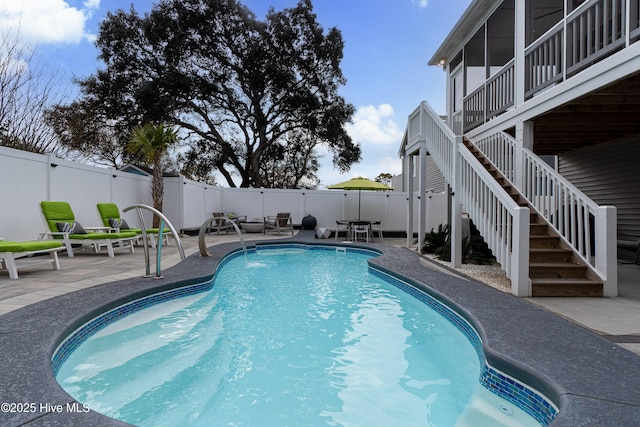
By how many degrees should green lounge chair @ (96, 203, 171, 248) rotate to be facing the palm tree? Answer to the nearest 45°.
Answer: approximately 90° to its left

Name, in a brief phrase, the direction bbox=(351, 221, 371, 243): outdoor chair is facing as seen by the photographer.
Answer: facing away from the viewer

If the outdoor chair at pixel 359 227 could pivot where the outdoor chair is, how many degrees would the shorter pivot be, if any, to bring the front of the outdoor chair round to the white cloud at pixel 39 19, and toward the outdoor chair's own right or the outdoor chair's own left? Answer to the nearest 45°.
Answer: approximately 90° to the outdoor chair's own left

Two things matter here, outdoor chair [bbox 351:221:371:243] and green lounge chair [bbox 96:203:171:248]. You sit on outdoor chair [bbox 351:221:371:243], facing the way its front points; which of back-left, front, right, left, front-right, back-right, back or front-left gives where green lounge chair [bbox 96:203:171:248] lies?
back-left

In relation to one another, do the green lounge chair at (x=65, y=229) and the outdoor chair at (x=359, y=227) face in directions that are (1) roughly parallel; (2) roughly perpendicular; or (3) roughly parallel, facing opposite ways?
roughly perpendicular

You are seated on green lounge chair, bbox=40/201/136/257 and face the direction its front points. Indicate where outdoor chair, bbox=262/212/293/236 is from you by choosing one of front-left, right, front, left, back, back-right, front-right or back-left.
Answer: left

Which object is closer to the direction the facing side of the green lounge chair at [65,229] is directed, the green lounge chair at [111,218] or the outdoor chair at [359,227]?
the outdoor chair

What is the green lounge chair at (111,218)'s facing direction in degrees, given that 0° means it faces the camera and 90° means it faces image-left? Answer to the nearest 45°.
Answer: approximately 315°

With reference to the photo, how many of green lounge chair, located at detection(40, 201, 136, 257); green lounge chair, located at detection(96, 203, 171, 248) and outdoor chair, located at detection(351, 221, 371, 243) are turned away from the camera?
1

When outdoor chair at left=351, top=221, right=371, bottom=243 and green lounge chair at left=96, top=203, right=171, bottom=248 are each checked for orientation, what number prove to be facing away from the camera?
1

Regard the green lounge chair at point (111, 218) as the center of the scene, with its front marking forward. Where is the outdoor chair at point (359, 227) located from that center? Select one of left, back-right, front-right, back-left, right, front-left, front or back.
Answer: front-left

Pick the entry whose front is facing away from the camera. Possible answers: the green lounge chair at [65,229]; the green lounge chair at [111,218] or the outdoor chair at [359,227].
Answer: the outdoor chair

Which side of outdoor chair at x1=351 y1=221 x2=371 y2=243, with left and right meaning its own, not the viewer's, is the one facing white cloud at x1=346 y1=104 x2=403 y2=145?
front

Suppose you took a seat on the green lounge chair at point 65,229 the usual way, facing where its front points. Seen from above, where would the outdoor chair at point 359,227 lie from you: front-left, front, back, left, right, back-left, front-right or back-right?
front-left

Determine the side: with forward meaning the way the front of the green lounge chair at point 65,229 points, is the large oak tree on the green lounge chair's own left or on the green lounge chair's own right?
on the green lounge chair's own left

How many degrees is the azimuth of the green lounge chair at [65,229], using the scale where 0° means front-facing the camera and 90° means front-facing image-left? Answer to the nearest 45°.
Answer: approximately 315°

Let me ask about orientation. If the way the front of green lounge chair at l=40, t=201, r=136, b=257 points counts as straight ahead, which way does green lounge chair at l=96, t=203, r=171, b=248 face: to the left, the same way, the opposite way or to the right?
the same way

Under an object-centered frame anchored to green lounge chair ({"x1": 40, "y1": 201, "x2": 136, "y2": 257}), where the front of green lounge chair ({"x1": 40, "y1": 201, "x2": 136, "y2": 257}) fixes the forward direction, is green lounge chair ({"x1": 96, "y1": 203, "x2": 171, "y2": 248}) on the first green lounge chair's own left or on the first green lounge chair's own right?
on the first green lounge chair's own left
